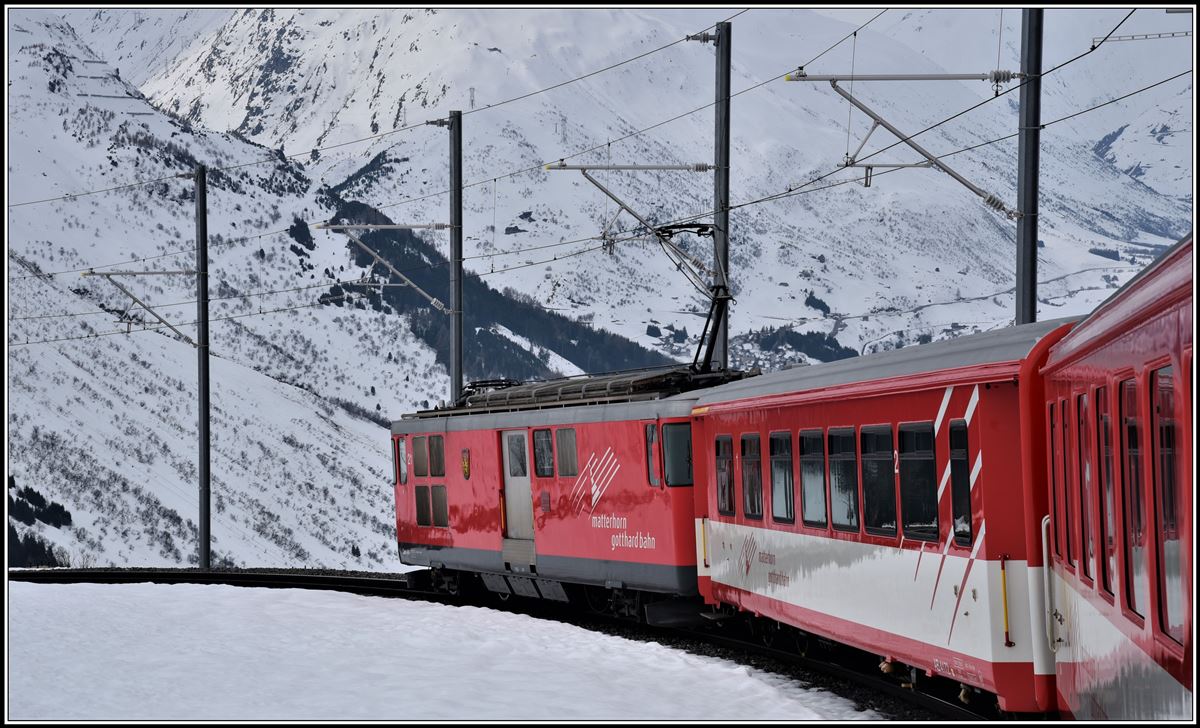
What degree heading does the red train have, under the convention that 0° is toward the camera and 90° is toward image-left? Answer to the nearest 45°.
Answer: approximately 135°
